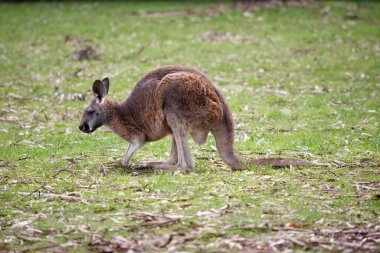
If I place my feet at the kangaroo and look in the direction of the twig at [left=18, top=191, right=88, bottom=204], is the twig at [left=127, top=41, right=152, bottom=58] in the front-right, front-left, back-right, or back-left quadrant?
back-right

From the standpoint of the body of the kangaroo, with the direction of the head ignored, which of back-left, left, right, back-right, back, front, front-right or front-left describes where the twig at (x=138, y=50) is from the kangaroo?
right

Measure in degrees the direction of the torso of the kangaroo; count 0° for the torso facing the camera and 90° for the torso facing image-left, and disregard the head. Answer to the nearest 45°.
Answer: approximately 90°

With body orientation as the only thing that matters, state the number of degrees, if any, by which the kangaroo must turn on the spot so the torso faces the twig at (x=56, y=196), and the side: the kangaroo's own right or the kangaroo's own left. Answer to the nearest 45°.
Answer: approximately 45° to the kangaroo's own left

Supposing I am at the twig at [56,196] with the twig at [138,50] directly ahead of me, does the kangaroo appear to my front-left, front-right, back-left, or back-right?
front-right
